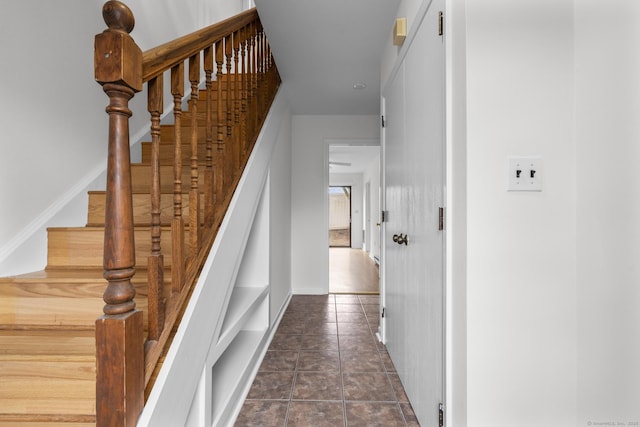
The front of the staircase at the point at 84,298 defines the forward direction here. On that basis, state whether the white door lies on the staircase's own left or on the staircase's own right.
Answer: on the staircase's own left

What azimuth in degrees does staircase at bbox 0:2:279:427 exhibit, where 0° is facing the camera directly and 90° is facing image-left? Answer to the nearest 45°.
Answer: approximately 0°
